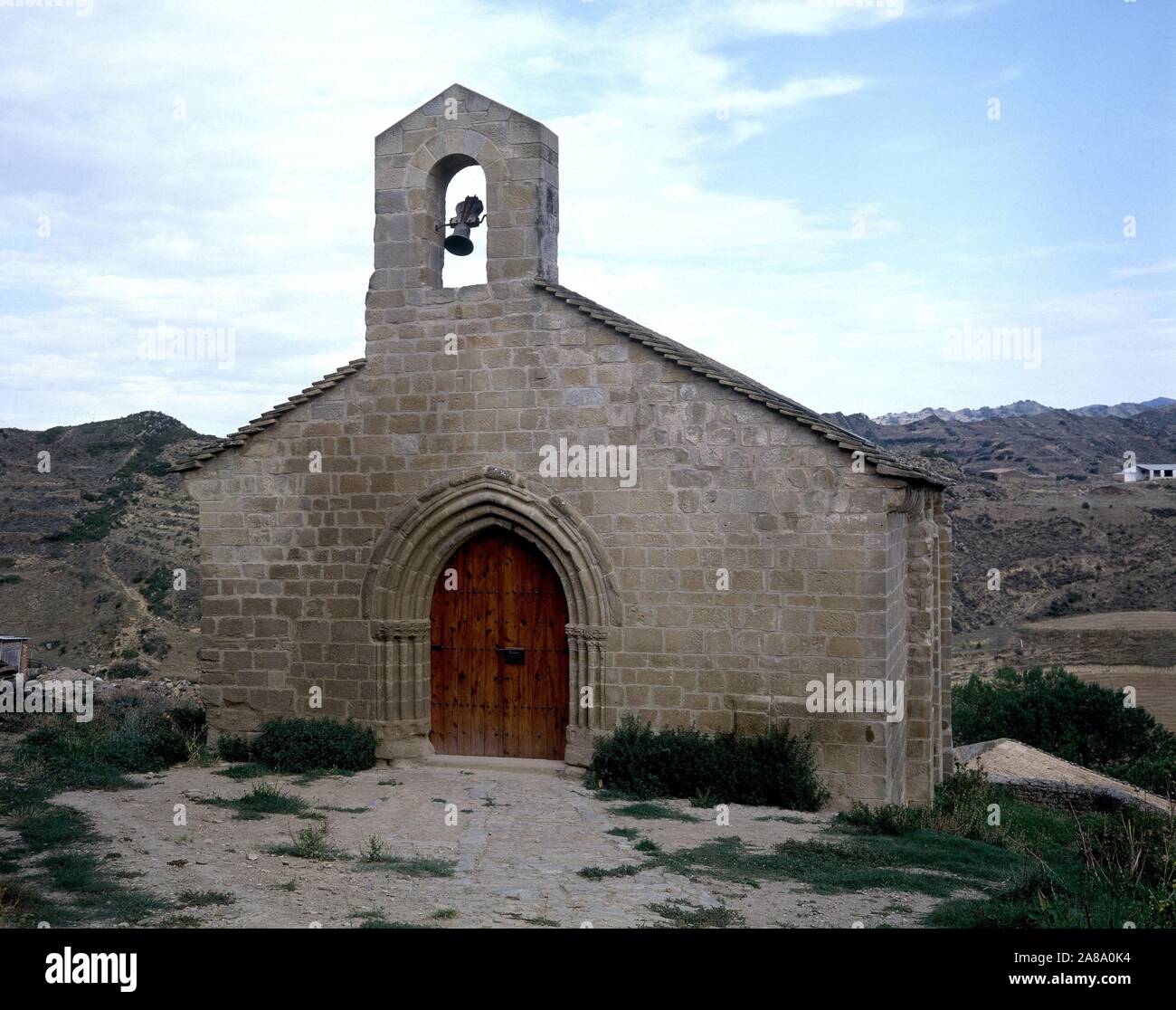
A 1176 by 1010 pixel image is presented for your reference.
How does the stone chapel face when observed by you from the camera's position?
facing the viewer

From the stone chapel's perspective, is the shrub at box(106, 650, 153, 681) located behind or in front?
behind

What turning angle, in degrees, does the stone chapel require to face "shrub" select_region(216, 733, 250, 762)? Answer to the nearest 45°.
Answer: approximately 90° to its right

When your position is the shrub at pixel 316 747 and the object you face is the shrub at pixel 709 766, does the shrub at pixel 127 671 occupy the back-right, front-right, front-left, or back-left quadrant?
back-left

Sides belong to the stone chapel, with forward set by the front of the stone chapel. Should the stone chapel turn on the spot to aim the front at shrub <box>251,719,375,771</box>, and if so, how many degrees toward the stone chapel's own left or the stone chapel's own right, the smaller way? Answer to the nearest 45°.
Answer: approximately 90° to the stone chapel's own right

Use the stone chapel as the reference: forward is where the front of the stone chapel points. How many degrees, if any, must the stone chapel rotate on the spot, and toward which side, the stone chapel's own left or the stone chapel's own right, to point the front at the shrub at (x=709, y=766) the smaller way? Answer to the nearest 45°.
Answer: approximately 45° to the stone chapel's own left

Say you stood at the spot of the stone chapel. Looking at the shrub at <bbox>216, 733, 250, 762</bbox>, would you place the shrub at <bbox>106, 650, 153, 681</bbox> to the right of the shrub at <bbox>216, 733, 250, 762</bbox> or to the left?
right

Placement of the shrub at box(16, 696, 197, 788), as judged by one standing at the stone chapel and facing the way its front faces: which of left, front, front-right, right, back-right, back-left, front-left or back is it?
right
